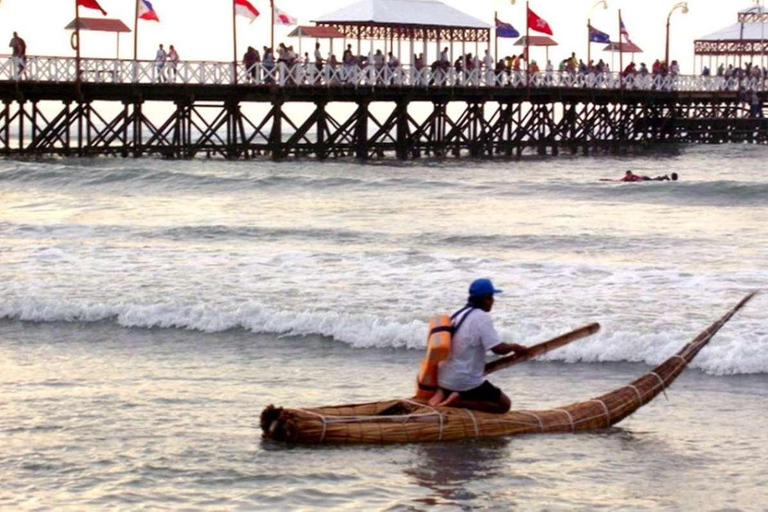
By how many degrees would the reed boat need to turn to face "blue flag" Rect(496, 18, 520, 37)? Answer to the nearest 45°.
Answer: approximately 90° to its left

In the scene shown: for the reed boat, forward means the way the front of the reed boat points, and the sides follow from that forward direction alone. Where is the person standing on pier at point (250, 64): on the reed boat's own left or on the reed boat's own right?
on the reed boat's own left

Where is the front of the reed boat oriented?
to the viewer's right

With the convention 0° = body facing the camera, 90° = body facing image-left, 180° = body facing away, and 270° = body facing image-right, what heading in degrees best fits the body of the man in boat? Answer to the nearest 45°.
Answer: approximately 270°

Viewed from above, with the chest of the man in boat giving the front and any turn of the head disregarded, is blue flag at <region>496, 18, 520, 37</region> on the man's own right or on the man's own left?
on the man's own left
